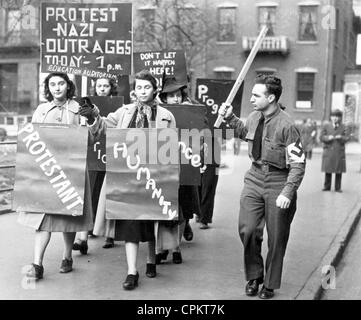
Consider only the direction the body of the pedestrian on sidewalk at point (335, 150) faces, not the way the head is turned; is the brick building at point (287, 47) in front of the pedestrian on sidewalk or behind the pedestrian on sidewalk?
behind

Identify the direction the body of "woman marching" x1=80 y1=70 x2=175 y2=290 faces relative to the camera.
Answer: toward the camera

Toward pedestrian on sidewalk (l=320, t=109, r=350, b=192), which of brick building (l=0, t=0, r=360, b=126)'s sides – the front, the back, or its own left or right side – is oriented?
front

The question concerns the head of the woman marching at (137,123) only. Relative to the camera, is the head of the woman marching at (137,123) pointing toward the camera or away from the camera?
toward the camera

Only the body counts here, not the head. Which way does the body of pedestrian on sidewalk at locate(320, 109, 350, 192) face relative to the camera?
toward the camera

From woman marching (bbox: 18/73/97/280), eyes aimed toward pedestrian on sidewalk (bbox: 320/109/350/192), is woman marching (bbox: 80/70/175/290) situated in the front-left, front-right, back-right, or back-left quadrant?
front-right

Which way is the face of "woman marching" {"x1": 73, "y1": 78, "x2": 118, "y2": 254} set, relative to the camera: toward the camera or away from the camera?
toward the camera

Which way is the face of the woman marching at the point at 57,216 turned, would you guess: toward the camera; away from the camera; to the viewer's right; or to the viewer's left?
toward the camera

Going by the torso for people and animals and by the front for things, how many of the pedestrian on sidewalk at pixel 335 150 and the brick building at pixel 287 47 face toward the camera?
2

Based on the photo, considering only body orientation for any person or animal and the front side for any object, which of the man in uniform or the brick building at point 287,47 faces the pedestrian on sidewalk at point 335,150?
the brick building

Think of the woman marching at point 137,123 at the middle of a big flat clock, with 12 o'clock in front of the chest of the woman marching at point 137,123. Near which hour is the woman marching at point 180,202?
the woman marching at point 180,202 is roughly at 7 o'clock from the woman marching at point 137,123.

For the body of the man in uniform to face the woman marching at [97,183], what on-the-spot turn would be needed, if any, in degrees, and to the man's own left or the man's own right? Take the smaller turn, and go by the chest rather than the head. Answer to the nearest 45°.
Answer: approximately 90° to the man's own right

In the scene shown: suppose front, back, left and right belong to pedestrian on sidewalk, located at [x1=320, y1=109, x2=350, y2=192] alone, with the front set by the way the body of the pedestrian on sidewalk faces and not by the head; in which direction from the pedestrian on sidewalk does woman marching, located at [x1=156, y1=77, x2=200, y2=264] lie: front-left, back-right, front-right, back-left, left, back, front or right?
front

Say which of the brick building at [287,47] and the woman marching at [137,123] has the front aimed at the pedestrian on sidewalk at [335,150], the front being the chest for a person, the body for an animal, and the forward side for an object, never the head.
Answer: the brick building

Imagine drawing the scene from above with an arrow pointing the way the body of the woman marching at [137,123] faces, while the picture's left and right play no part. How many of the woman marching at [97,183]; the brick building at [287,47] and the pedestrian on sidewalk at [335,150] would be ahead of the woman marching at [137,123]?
0

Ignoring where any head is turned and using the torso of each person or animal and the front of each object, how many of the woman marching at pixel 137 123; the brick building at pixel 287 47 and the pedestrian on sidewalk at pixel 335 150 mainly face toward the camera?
3

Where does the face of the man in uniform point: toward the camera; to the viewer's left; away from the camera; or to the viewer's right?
to the viewer's left

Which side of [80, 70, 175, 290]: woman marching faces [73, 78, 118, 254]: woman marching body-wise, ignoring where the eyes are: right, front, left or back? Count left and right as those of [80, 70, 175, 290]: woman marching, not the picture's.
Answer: back
